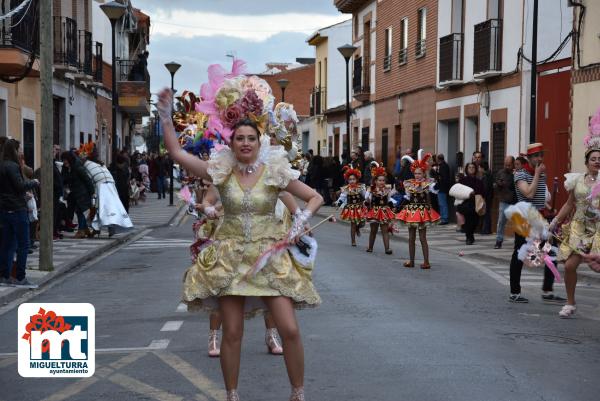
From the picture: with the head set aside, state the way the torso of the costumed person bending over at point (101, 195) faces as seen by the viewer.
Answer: to the viewer's left

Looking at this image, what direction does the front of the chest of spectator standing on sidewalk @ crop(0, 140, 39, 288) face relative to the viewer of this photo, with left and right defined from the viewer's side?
facing to the right of the viewer

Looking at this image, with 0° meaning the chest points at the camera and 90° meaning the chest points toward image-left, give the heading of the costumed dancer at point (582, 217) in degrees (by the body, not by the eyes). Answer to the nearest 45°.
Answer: approximately 0°

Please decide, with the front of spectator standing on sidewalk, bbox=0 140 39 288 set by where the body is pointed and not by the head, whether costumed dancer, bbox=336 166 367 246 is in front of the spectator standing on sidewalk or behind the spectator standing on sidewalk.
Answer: in front

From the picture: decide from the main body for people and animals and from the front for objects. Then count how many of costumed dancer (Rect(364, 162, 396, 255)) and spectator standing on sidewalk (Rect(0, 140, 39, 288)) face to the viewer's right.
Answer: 1

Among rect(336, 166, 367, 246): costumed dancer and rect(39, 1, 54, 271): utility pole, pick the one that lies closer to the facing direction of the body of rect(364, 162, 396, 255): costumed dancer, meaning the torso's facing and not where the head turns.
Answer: the utility pole

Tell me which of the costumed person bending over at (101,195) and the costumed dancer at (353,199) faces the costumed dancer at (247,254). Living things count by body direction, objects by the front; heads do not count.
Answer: the costumed dancer at (353,199)
